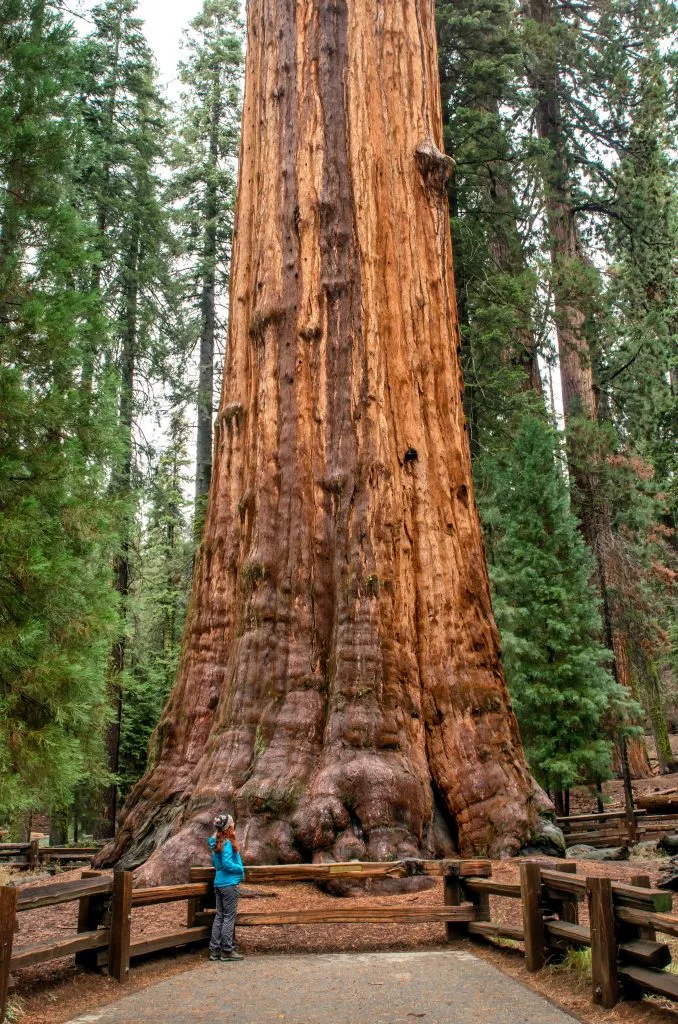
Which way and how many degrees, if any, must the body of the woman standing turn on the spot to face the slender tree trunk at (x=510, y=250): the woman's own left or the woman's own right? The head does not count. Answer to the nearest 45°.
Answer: approximately 45° to the woman's own left

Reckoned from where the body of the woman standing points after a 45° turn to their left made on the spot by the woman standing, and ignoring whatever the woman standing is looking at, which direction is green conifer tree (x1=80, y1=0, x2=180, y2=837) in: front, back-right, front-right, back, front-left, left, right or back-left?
front-left

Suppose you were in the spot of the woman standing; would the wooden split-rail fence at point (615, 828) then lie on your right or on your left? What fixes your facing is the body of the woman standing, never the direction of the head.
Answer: on your left

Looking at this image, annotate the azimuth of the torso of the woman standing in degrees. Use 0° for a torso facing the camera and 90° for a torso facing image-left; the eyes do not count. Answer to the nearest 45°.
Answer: approximately 270°

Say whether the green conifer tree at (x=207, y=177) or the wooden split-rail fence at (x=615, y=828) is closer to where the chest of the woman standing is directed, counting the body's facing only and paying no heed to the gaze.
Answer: the wooden split-rail fence

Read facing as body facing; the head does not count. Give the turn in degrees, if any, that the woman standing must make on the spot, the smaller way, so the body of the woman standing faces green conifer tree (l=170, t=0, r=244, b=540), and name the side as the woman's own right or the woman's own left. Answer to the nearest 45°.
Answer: approximately 90° to the woman's own left

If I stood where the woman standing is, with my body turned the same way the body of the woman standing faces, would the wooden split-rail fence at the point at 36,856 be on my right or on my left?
on my left

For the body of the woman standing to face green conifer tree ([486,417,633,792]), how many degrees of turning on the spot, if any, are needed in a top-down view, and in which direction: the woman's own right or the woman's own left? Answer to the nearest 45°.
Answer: approximately 45° to the woman's own left

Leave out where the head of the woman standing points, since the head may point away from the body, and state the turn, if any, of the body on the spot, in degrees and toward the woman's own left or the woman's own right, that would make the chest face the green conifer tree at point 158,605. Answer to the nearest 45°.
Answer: approximately 90° to the woman's own left
